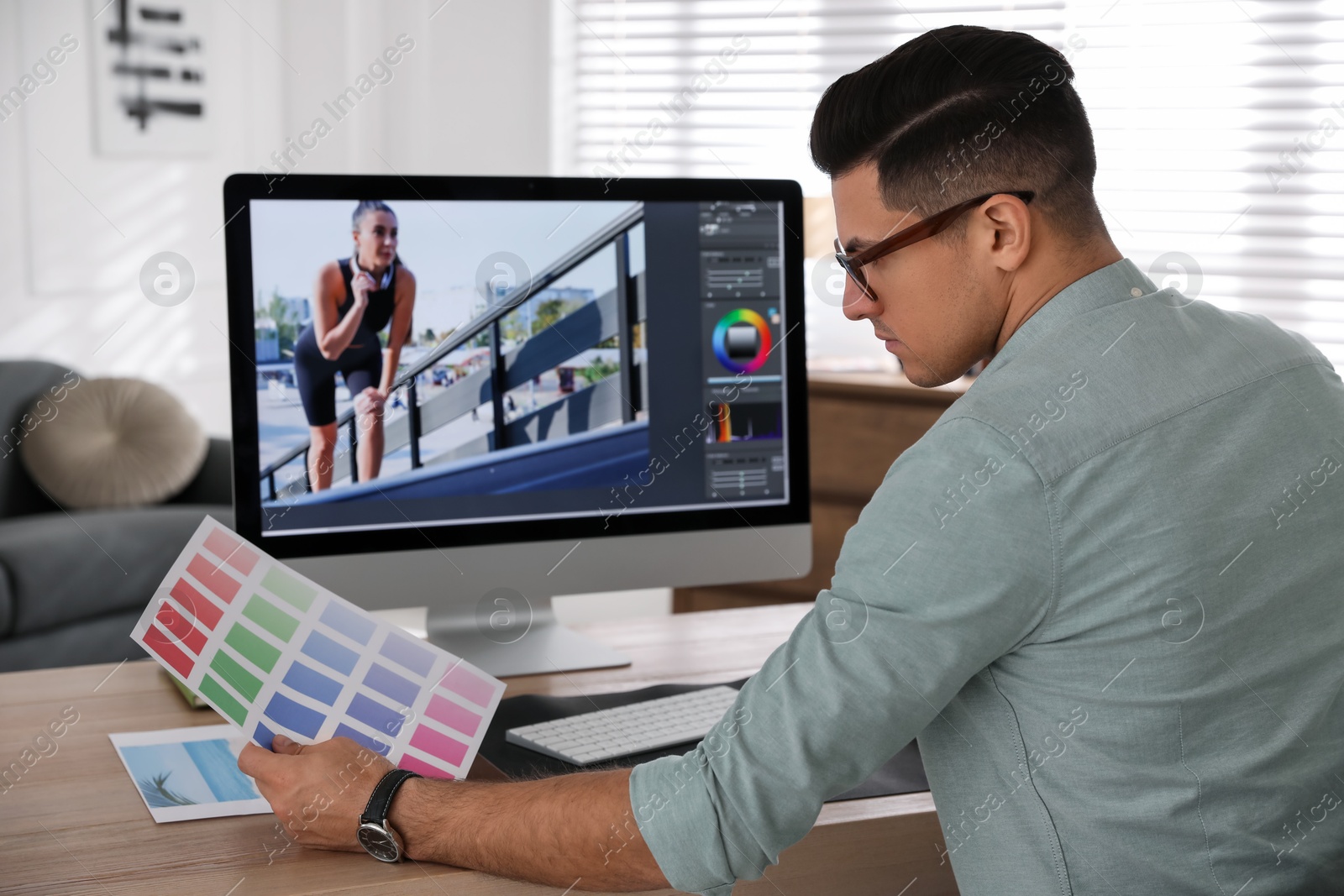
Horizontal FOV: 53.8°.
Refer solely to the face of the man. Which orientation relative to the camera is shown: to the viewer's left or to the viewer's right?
to the viewer's left

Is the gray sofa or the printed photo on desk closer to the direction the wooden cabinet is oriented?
the printed photo on desk

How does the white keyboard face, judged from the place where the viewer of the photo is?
facing the viewer and to the right of the viewer

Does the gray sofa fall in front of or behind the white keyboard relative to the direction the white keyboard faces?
behind

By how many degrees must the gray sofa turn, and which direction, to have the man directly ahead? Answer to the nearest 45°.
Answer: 0° — it already faces them

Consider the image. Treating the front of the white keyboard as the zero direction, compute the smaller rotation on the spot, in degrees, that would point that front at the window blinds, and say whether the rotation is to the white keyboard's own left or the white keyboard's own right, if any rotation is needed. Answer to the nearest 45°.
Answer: approximately 90° to the white keyboard's own left

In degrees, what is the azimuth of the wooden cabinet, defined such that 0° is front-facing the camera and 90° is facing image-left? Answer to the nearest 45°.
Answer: approximately 0°

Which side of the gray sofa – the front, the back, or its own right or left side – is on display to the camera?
front

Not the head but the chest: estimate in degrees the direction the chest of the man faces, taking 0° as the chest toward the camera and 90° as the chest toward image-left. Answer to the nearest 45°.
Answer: approximately 135°

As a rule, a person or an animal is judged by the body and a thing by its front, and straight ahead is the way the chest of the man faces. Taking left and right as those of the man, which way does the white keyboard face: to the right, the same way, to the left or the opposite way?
the opposite way

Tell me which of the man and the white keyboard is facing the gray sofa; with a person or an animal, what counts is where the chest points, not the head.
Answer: the man

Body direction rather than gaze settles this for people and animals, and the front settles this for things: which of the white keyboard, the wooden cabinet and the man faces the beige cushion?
the man

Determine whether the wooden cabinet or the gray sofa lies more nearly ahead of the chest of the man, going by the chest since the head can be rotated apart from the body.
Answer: the gray sofa

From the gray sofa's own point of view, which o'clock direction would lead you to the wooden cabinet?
The wooden cabinet is roughly at 10 o'clock from the gray sofa.
